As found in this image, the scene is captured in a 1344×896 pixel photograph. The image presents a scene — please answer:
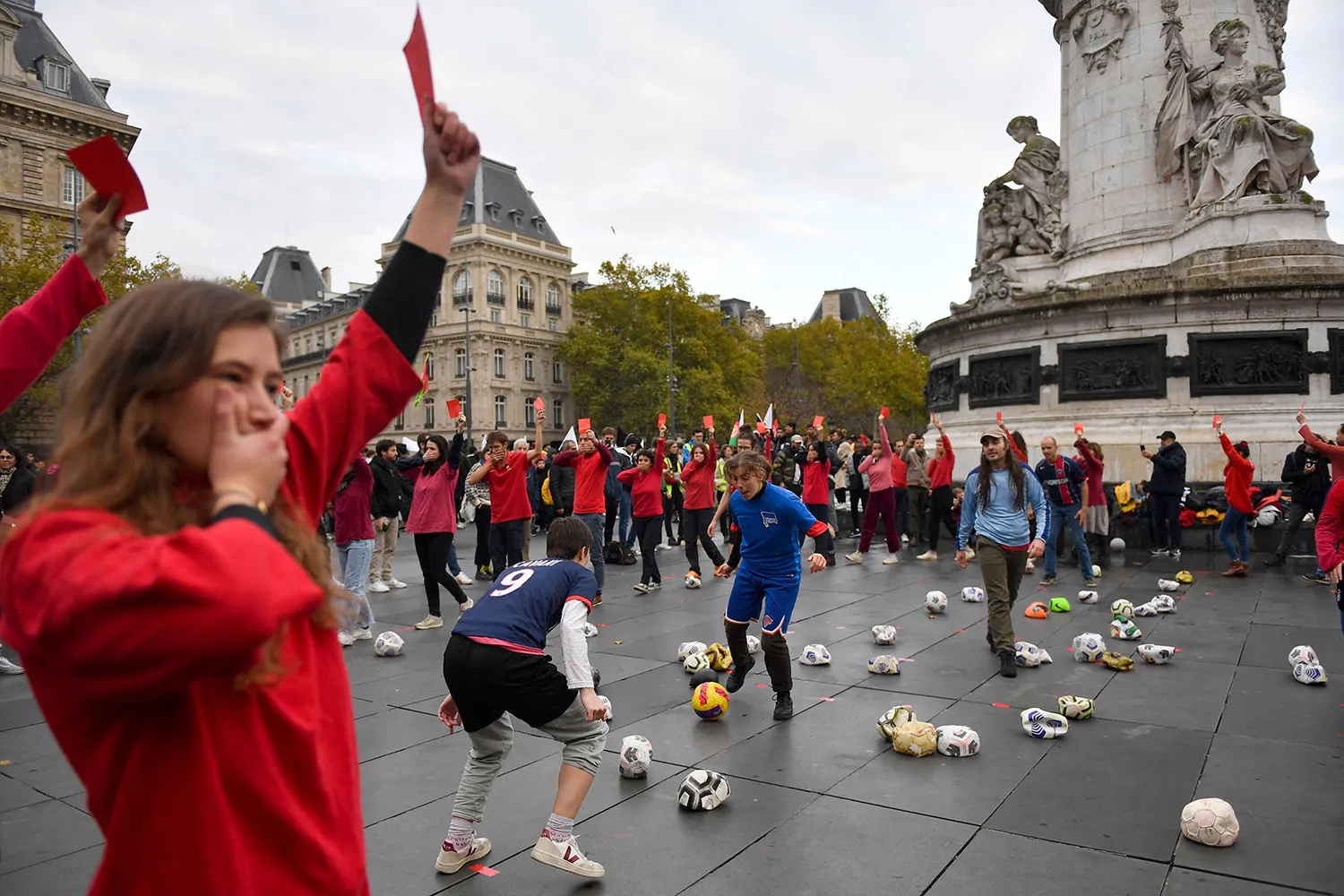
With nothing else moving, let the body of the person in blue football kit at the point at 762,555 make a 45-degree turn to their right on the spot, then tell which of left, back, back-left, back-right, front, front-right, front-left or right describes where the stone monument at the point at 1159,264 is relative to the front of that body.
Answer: back-right

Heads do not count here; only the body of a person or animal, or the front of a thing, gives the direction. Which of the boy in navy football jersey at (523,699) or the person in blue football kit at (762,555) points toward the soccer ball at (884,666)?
the boy in navy football jersey

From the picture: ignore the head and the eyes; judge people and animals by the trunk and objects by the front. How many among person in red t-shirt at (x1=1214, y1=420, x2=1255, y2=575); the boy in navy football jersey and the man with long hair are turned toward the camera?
1

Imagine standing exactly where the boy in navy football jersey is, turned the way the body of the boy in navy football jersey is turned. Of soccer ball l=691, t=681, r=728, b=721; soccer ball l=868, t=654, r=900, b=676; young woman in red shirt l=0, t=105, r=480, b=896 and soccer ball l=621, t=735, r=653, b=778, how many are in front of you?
3

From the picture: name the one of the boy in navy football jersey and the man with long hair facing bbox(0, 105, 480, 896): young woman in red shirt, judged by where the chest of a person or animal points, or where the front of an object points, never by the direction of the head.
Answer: the man with long hair

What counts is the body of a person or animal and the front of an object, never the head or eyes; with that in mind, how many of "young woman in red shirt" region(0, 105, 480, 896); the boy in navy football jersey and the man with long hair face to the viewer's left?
0

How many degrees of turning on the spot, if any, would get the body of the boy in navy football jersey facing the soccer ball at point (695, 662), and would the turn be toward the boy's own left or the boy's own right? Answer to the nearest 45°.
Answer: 0° — they already face it

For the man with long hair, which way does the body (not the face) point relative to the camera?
toward the camera

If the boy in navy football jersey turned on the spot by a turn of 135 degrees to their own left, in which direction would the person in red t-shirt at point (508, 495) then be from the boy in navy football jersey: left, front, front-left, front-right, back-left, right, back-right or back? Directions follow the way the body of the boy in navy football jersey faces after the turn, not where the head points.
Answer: right

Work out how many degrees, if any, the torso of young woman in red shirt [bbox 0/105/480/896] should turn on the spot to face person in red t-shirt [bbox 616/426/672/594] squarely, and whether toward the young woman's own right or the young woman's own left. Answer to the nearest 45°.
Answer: approximately 90° to the young woman's own left

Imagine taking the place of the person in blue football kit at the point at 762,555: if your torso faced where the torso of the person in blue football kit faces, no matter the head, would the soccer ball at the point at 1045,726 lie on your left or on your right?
on your left

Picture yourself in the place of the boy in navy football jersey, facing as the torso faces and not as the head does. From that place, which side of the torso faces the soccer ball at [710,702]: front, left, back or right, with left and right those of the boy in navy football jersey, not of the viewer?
front
